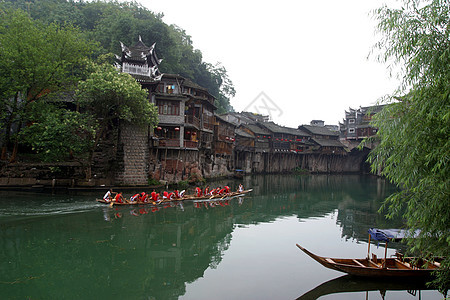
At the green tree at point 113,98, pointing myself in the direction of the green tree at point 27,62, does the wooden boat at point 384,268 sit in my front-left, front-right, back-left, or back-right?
back-left

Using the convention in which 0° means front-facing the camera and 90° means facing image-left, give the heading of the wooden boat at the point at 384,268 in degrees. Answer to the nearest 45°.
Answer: approximately 90°

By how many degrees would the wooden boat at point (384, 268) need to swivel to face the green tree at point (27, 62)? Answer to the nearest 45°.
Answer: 0° — it already faces it
